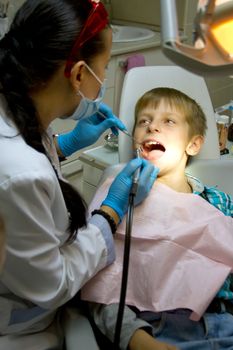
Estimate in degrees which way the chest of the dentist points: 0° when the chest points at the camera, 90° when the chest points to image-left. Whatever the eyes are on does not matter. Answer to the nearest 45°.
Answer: approximately 225°

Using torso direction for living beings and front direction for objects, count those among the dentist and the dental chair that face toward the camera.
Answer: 1

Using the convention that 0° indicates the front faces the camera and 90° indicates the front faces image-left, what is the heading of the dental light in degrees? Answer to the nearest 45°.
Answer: approximately 45°

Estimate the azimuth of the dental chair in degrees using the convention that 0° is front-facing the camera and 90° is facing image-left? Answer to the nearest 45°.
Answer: approximately 0°

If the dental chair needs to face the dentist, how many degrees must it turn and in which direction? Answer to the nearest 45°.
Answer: approximately 45° to its right
